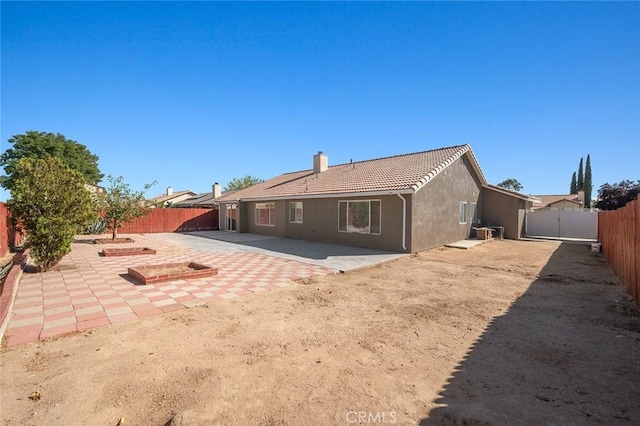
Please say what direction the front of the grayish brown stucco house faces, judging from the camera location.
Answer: facing away from the viewer and to the right of the viewer

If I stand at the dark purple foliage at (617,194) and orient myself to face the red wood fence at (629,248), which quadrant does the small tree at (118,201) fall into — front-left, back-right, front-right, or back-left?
front-right

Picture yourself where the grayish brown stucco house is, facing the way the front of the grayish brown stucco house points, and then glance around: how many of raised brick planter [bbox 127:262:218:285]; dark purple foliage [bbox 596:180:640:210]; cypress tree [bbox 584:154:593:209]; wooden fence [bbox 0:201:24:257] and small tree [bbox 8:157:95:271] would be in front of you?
2

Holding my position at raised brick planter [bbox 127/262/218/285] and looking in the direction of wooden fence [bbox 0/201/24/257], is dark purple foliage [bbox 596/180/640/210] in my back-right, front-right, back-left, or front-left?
back-right

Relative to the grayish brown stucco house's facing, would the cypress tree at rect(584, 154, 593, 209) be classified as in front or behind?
in front

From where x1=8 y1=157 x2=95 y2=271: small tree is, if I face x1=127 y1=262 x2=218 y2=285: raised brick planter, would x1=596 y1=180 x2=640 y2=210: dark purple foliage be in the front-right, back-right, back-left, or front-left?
front-left

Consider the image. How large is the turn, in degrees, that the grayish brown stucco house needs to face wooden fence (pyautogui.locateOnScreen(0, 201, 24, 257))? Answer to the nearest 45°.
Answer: approximately 135° to its left

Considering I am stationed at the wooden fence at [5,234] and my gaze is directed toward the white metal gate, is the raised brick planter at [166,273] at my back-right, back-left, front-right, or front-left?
front-right

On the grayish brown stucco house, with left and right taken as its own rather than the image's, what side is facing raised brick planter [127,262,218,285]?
back

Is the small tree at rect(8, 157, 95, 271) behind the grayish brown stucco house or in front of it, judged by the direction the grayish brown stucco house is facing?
behind
